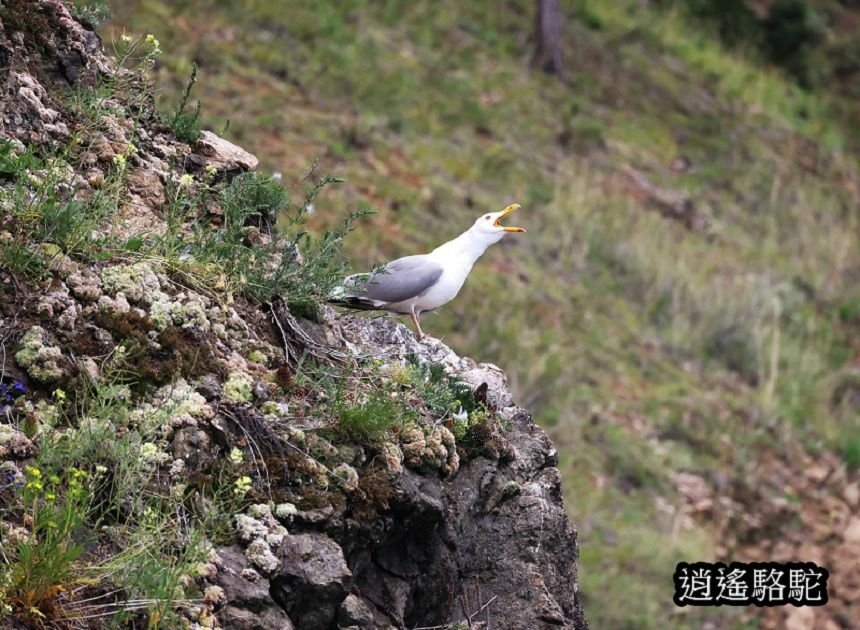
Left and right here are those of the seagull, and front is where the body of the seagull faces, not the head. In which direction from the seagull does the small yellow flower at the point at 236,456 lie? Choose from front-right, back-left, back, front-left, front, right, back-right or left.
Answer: right

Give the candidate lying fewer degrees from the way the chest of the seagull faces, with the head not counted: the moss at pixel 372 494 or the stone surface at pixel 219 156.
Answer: the moss

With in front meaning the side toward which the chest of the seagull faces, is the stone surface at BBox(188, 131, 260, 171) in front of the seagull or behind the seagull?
behind

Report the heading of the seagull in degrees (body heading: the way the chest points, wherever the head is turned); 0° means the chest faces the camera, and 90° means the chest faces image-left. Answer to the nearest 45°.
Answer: approximately 270°

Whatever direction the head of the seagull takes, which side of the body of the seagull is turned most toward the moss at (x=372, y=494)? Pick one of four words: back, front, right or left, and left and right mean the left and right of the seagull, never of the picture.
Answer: right

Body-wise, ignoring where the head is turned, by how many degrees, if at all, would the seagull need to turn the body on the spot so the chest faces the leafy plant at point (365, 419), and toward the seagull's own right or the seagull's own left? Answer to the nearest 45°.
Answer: approximately 90° to the seagull's own right

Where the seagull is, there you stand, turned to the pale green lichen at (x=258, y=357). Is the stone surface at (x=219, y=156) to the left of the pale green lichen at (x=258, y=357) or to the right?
right
